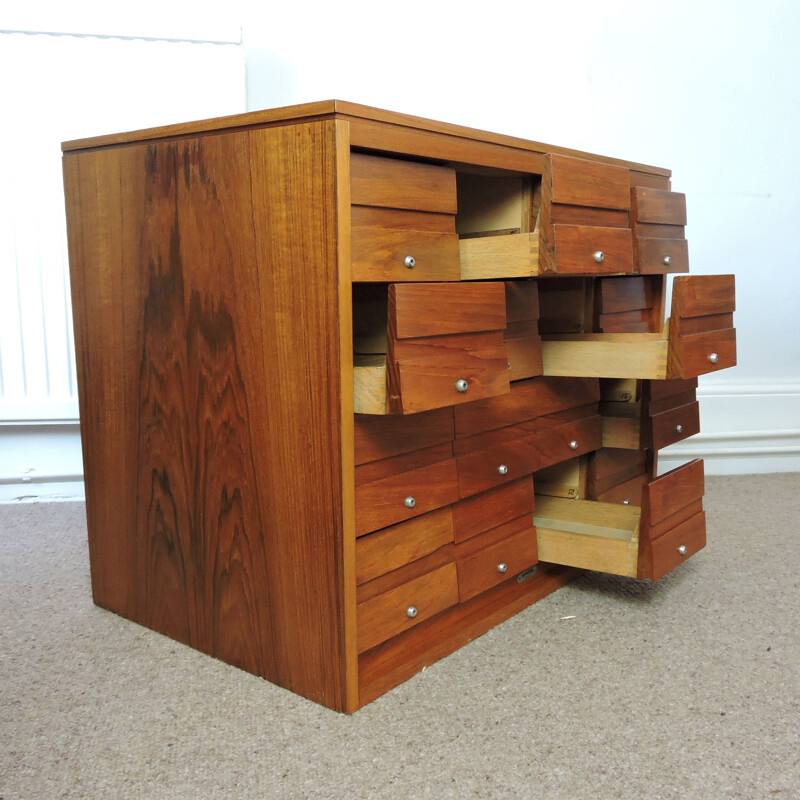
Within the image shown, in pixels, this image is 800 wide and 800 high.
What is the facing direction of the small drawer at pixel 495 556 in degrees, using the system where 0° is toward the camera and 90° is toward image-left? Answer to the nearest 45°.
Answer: approximately 315°

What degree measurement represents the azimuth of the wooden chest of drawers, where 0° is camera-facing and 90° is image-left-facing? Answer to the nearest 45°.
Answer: approximately 315°
